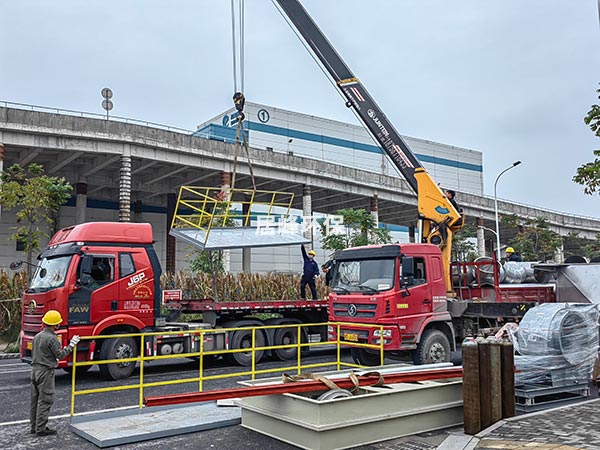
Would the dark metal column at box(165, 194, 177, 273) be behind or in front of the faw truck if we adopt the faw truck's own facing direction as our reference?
behind

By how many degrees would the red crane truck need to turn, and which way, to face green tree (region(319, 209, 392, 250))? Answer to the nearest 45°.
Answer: approximately 135° to its right

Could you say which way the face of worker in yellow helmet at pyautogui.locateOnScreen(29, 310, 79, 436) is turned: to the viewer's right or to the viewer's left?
to the viewer's right

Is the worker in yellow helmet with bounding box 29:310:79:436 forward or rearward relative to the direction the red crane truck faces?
forward

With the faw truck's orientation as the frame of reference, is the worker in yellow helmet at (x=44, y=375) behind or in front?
in front

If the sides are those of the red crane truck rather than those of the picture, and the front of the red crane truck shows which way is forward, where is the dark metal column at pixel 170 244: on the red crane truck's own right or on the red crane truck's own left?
on the red crane truck's own right

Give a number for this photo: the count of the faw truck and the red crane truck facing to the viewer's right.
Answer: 0

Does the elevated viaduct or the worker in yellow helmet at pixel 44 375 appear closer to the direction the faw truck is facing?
the worker in yellow helmet
